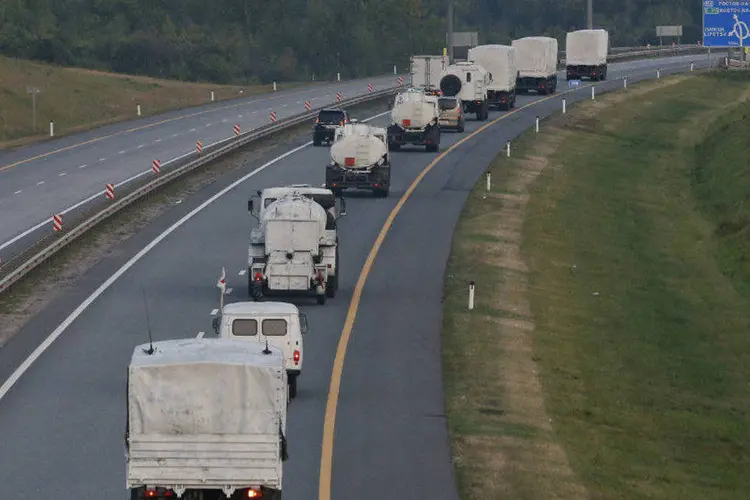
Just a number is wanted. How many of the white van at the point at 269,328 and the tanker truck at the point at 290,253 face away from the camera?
2

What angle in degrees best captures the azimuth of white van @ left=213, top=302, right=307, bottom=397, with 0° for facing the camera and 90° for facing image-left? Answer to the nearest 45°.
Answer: approximately 180°

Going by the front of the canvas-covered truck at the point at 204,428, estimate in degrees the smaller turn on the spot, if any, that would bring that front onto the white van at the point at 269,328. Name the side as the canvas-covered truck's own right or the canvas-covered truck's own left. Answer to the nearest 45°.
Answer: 0° — it already faces it

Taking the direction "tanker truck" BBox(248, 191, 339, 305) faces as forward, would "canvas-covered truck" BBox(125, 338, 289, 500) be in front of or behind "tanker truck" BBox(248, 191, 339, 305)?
behind

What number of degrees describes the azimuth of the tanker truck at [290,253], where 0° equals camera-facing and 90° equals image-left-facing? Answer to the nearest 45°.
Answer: approximately 180°

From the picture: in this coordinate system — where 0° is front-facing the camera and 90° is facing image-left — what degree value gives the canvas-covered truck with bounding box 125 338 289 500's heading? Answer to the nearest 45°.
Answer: approximately 180°

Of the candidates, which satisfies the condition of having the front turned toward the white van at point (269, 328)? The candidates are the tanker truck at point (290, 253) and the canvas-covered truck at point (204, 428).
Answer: the canvas-covered truck at point (204, 428)

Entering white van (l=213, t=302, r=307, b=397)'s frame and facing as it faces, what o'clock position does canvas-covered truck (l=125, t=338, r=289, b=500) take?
The canvas-covered truck is roughly at 6 o'clock from the white van.

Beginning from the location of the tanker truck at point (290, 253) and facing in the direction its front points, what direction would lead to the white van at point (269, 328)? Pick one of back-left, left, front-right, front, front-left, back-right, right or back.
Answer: back

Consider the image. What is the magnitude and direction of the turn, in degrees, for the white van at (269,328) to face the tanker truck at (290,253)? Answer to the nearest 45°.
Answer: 0° — it already faces it
